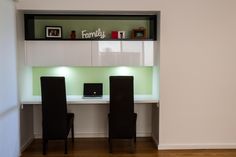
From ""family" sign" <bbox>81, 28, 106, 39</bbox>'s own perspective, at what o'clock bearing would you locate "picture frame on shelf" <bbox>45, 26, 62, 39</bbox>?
The picture frame on shelf is roughly at 3 o'clock from the "family" sign.

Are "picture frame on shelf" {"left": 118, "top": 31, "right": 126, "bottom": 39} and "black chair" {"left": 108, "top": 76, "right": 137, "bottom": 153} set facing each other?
yes

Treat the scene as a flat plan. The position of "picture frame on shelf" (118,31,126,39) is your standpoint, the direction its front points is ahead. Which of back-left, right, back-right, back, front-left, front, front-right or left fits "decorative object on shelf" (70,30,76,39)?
right

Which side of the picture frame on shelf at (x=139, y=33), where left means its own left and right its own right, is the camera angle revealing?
front

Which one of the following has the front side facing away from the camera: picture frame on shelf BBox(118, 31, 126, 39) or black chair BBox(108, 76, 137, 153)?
the black chair

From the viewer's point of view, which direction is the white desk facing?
toward the camera

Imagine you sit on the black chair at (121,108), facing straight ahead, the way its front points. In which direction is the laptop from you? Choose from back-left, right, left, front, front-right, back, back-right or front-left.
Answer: front-left

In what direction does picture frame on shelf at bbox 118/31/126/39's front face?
toward the camera

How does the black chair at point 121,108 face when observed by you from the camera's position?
facing away from the viewer

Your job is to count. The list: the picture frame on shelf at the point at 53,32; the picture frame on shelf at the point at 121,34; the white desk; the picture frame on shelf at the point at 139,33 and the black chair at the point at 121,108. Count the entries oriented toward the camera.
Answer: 4

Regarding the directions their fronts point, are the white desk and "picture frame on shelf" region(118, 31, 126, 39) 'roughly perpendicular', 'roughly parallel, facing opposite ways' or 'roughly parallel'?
roughly parallel

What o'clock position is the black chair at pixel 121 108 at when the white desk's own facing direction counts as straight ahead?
The black chair is roughly at 11 o'clock from the white desk.
